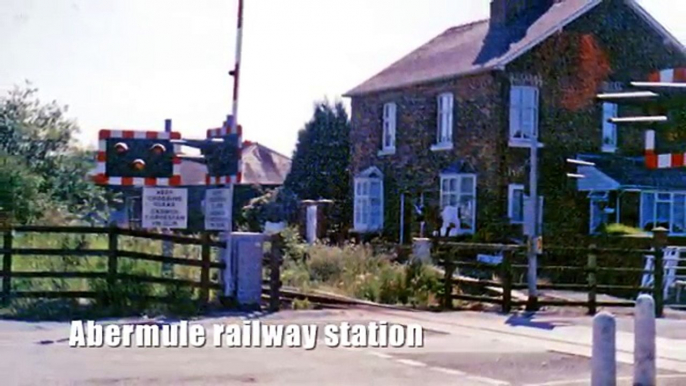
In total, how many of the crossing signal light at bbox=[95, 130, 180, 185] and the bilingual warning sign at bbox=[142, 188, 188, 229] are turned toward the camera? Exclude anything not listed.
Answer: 2

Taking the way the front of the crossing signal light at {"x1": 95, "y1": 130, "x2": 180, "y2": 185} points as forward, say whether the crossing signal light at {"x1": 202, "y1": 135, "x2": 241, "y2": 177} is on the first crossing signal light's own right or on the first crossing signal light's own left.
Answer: on the first crossing signal light's own left

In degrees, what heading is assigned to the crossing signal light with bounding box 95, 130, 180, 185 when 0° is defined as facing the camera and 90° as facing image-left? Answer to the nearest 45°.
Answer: approximately 0°

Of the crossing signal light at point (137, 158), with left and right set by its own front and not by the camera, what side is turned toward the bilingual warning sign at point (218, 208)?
left
